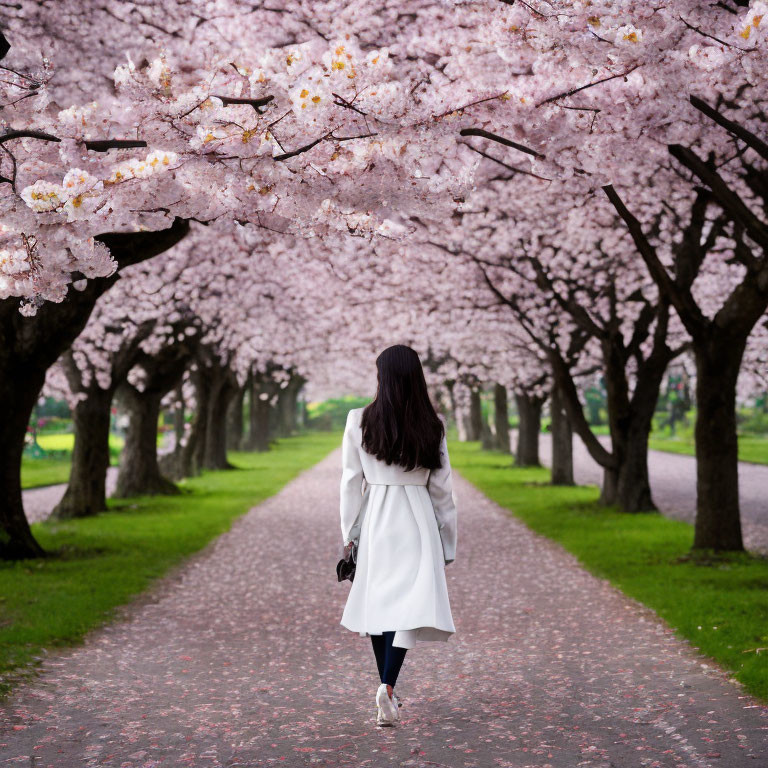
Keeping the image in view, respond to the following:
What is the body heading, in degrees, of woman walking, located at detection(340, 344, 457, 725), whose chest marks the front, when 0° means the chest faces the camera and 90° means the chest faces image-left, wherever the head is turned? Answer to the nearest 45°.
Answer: approximately 180°

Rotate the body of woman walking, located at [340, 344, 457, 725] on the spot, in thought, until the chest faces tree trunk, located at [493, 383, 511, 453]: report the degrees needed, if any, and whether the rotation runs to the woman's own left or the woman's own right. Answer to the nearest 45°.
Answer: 0° — they already face it
